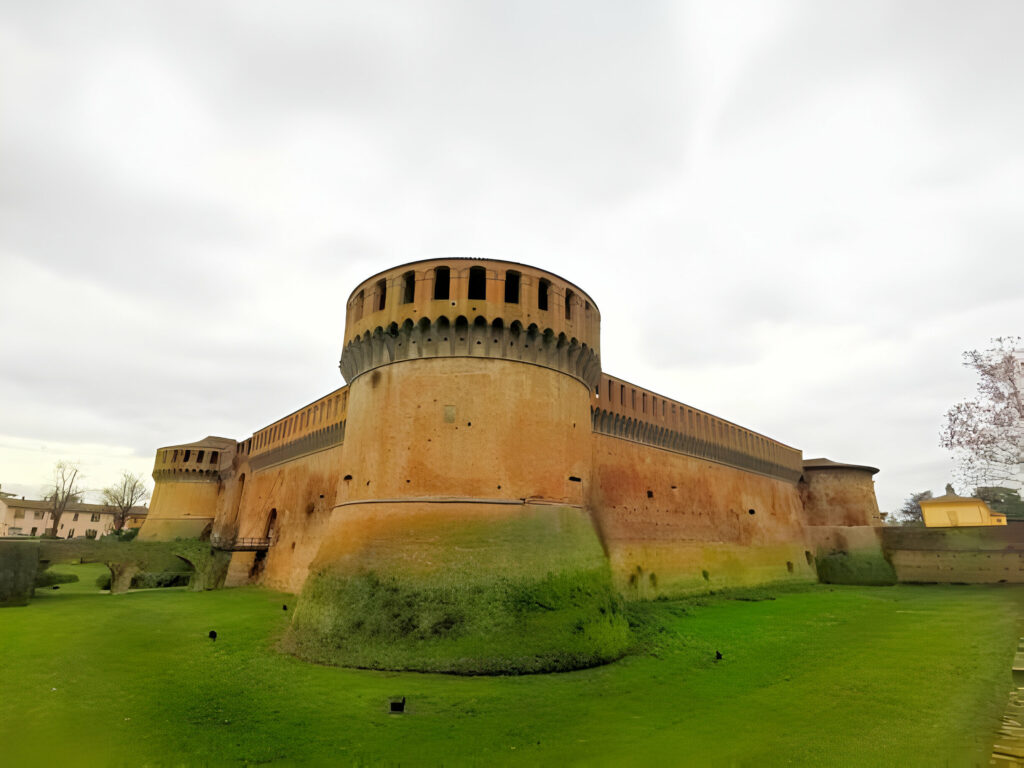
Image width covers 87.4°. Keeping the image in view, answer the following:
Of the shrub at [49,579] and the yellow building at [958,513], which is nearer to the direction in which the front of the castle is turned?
the shrub

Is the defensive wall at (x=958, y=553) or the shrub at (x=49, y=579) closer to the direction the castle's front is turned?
the shrub

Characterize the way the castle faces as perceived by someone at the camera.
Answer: facing the viewer and to the left of the viewer

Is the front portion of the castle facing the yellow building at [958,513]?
no

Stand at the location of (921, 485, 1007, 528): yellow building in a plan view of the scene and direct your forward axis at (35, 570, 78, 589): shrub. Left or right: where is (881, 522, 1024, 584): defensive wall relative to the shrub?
left

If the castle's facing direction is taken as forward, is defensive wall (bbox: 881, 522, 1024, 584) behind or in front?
behind
